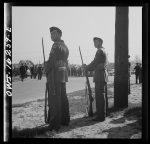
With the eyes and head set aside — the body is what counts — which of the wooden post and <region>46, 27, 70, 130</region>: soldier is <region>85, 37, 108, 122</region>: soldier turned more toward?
the soldier

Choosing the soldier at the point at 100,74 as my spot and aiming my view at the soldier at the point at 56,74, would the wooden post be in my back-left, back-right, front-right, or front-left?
back-right

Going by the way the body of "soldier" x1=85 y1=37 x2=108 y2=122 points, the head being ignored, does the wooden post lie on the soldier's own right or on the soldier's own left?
on the soldier's own right

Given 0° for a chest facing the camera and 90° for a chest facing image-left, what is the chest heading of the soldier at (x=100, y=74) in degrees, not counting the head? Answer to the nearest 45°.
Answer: approximately 90°

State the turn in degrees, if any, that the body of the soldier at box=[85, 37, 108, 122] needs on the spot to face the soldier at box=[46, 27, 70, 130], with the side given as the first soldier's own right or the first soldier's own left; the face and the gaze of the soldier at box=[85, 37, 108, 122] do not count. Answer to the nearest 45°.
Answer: approximately 45° to the first soldier's own left
